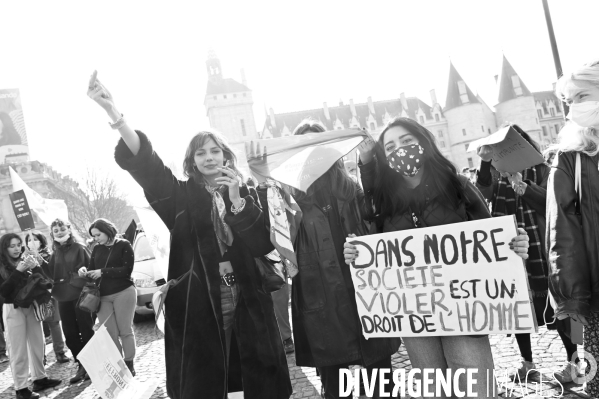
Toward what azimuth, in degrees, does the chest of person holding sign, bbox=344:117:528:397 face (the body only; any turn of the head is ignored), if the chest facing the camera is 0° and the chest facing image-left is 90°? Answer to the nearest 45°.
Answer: approximately 0°

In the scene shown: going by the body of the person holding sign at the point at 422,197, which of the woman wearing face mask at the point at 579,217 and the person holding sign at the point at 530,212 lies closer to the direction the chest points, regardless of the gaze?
the woman wearing face mask

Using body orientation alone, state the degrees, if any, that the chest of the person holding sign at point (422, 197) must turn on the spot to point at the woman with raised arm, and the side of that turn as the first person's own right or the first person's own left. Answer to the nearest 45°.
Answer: approximately 90° to the first person's own right

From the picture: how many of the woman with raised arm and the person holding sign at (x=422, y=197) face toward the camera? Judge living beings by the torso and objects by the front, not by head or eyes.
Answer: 2

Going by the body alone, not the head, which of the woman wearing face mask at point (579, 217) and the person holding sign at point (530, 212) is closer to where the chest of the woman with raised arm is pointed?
the woman wearing face mask

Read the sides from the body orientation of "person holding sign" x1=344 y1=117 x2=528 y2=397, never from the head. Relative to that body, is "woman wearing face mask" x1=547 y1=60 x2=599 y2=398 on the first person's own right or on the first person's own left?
on the first person's own left

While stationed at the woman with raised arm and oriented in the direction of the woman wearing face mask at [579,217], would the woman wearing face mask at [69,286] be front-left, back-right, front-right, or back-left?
back-left

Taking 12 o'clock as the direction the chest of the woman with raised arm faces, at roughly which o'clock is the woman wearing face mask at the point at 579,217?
The woman wearing face mask is roughly at 10 o'clock from the woman with raised arm.
